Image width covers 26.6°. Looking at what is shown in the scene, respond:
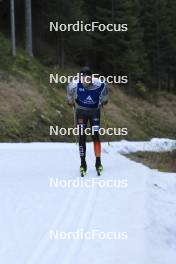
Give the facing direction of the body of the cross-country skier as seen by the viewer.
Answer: toward the camera
